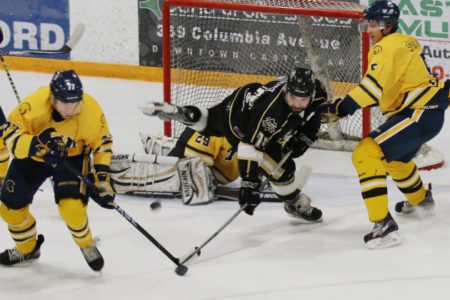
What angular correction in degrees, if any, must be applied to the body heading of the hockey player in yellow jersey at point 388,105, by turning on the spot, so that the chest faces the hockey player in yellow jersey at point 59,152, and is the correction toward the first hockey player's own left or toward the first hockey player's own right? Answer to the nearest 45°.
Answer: approximately 45° to the first hockey player's own left

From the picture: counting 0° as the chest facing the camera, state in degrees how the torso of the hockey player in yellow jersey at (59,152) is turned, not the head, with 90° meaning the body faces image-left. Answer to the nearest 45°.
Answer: approximately 0°

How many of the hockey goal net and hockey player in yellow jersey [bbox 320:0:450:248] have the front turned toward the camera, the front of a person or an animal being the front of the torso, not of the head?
1

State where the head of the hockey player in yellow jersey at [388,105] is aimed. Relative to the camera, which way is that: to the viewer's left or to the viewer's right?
to the viewer's left

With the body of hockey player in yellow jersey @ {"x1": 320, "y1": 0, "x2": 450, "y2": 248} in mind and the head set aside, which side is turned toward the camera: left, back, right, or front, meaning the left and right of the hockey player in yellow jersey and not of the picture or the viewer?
left

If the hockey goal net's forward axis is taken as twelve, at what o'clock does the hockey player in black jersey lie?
The hockey player in black jersey is roughly at 12 o'clock from the hockey goal net.

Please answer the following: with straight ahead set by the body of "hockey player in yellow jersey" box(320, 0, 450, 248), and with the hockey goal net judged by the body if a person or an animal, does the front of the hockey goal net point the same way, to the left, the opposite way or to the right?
to the left

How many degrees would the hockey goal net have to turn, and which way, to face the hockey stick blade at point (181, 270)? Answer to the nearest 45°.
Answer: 0° — it already faces it

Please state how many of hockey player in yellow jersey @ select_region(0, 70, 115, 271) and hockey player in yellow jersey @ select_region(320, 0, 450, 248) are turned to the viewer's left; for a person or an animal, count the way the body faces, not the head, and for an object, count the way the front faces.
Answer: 1

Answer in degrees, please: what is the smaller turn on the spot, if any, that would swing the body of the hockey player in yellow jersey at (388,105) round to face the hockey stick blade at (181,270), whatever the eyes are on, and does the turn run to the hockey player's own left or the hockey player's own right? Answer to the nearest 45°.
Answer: approximately 45° to the hockey player's own left

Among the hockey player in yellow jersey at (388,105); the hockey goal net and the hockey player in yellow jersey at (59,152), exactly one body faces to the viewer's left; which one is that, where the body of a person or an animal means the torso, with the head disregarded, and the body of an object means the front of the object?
the hockey player in yellow jersey at (388,105)
